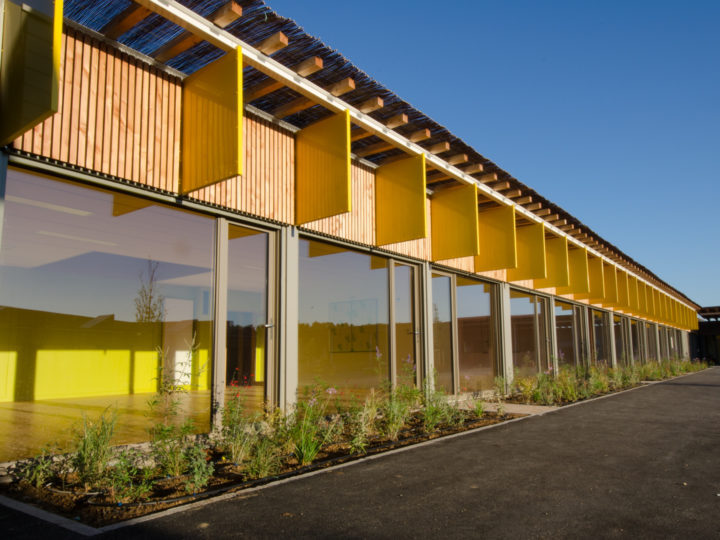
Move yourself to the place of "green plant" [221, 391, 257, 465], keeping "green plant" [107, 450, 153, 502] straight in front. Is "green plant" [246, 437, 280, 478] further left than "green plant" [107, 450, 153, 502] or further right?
left

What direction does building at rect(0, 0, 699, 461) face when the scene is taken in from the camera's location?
facing the viewer and to the right of the viewer
